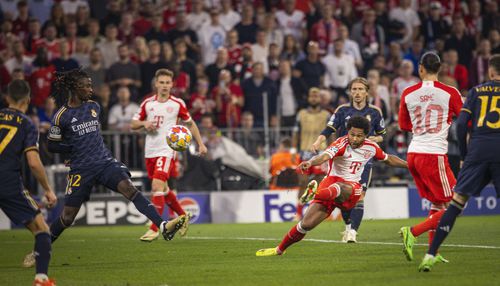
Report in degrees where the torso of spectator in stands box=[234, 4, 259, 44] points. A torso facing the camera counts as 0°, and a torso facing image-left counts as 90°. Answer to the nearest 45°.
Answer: approximately 0°

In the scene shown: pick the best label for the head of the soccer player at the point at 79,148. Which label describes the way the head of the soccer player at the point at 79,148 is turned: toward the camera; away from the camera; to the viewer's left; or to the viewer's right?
to the viewer's right

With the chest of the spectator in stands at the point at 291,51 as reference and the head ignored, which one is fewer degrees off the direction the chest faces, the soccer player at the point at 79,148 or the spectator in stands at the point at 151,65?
the soccer player

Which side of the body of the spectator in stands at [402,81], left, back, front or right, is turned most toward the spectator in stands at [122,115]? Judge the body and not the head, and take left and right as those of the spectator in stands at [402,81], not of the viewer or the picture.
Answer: right

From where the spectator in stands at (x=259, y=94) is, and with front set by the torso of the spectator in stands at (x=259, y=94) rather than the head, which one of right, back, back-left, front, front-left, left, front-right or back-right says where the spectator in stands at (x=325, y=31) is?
back-left

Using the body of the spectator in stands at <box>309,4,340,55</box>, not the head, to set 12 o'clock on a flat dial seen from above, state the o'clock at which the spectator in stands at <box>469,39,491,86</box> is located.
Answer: the spectator in stands at <box>469,39,491,86</box> is roughly at 9 o'clock from the spectator in stands at <box>309,4,340,55</box>.

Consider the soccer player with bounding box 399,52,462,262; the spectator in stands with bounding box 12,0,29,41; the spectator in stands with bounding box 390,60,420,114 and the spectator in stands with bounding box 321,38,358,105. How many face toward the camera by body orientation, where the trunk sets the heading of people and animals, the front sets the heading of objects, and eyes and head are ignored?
3
